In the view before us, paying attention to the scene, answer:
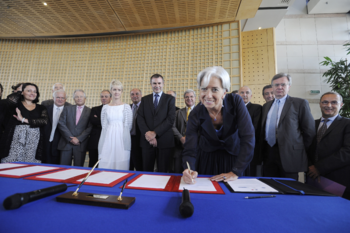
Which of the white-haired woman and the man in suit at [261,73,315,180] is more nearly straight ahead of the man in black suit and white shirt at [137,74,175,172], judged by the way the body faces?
the white-haired woman

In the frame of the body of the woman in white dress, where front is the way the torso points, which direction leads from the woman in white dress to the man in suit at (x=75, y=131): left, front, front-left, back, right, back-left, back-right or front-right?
back-right

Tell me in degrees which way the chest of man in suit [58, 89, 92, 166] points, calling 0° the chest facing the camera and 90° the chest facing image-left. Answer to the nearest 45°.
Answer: approximately 0°

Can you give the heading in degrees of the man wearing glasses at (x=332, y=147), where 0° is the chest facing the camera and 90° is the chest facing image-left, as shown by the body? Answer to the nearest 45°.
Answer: approximately 45°

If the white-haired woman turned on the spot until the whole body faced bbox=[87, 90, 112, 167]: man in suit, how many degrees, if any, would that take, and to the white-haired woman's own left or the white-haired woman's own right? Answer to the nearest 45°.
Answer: approximately 135° to the white-haired woman's own right

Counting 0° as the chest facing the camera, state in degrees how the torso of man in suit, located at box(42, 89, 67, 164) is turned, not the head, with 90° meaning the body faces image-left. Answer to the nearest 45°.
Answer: approximately 0°

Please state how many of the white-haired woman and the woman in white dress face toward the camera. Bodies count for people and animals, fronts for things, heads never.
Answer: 2

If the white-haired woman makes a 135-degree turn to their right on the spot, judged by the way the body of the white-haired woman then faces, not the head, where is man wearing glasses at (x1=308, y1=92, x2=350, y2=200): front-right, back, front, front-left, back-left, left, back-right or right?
right
